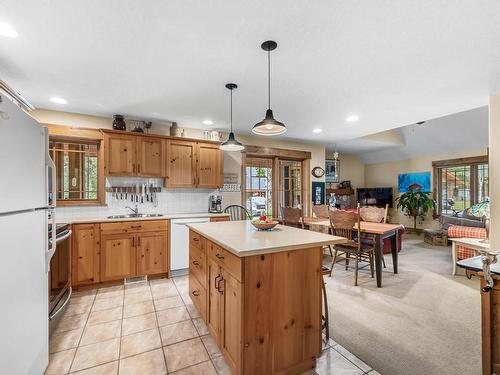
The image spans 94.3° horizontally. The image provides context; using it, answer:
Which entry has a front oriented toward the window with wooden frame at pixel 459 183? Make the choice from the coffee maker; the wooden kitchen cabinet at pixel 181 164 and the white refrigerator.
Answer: the white refrigerator

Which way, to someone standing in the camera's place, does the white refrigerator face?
facing to the right of the viewer

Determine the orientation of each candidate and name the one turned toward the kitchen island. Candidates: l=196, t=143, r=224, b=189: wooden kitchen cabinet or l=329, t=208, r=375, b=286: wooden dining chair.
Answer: the wooden kitchen cabinet

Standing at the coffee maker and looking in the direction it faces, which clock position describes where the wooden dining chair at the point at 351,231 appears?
The wooden dining chair is roughly at 10 o'clock from the coffee maker.

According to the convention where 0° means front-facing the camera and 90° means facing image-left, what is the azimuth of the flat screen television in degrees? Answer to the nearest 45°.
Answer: approximately 0°

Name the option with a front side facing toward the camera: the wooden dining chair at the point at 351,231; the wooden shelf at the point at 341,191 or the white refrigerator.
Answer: the wooden shelf

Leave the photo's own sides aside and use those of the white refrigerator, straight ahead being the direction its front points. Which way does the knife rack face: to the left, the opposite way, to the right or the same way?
to the right

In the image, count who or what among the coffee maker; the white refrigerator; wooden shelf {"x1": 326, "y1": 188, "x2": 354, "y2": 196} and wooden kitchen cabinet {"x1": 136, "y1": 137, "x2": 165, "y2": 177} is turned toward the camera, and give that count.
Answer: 3
